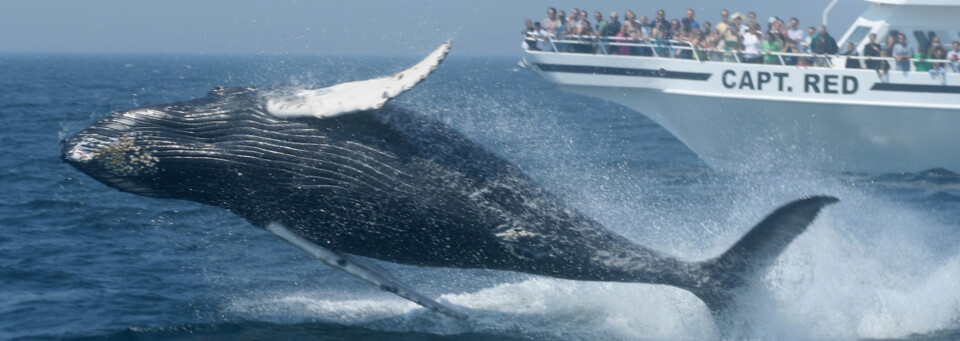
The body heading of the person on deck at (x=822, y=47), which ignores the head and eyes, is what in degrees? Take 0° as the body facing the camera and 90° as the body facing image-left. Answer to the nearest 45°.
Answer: approximately 0°

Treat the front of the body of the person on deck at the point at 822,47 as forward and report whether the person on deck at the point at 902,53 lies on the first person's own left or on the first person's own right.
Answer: on the first person's own left

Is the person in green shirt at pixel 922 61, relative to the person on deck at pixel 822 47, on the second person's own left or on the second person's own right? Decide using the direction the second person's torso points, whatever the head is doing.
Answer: on the second person's own left

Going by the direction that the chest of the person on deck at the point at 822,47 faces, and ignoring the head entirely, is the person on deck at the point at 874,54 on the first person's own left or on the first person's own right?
on the first person's own left

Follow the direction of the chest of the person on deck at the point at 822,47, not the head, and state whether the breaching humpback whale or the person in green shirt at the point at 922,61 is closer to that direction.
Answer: the breaching humpback whale

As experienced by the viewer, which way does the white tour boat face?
facing to the left of the viewer

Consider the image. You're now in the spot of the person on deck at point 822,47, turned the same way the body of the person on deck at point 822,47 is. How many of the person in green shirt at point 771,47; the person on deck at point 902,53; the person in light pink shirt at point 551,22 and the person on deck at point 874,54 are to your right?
2

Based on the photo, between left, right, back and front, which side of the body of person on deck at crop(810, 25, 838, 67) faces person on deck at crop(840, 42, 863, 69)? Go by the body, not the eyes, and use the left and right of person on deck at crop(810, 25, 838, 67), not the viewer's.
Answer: left

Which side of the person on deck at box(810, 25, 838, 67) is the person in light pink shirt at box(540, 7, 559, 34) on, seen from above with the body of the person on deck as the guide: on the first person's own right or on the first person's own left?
on the first person's own right

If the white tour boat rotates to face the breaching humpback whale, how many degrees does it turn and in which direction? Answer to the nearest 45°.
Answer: approximately 90° to its left
